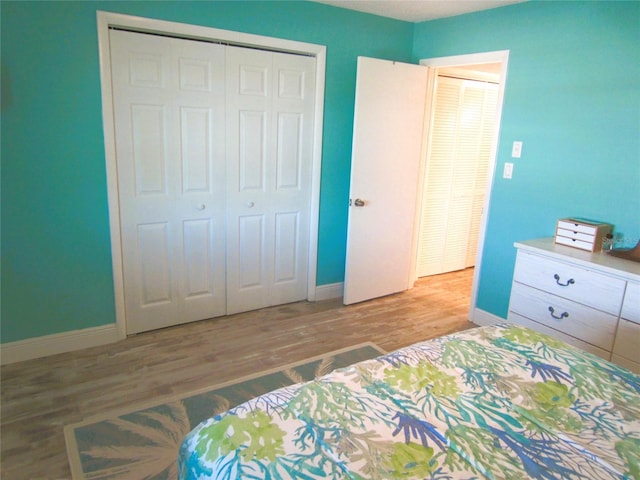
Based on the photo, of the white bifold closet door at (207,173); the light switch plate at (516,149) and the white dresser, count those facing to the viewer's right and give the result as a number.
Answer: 0

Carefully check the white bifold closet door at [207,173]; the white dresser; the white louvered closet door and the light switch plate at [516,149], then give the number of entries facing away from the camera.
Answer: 0

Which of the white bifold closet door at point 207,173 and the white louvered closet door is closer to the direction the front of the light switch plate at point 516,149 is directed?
the white bifold closet door

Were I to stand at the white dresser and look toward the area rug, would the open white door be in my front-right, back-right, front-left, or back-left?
front-right

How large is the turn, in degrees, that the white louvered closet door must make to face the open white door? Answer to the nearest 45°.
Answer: approximately 90° to its right

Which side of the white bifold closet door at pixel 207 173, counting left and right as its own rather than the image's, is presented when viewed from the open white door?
left

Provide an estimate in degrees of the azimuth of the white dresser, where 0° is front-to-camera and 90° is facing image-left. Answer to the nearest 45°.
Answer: approximately 45°

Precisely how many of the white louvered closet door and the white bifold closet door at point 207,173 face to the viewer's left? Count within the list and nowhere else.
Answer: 0

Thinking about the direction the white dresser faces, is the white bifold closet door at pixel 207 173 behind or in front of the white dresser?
in front

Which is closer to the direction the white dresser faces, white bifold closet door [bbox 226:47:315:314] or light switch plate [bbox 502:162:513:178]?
the white bifold closet door

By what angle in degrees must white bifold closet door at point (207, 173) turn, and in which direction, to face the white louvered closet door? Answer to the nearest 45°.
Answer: approximately 90° to its left

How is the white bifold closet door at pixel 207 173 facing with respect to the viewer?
toward the camera

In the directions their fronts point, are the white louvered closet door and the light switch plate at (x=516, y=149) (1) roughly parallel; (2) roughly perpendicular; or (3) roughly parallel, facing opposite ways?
roughly perpendicular

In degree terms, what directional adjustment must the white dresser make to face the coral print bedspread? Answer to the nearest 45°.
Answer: approximately 45° to its left

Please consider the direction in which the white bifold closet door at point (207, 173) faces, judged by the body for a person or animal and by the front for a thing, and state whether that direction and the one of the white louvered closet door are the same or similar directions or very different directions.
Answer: same or similar directions

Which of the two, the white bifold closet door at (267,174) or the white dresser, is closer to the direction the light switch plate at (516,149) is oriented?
the white bifold closet door

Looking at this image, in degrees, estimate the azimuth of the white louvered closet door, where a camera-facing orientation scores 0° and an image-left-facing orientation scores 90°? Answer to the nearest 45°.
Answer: approximately 315°

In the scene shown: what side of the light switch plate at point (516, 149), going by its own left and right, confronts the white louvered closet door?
right

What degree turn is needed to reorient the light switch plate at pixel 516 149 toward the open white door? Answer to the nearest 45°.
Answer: approximately 45° to its right

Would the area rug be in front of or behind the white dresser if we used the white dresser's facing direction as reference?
in front

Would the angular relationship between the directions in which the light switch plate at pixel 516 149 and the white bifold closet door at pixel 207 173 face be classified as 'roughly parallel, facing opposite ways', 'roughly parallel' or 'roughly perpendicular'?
roughly perpendicular
